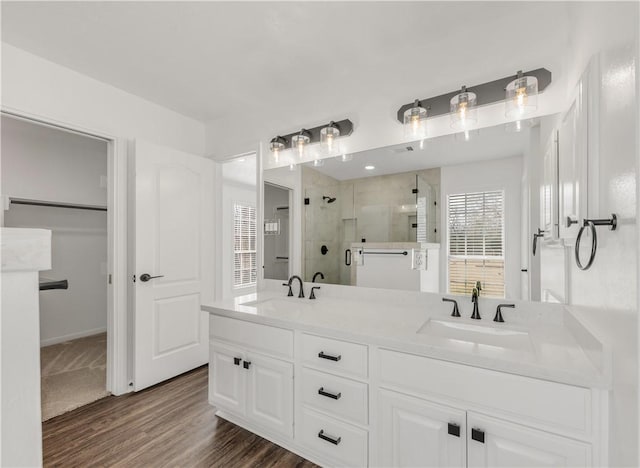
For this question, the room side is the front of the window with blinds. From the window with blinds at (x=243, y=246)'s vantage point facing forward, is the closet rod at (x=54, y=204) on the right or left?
on its right

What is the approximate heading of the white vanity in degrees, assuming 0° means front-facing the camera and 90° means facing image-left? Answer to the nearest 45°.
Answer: approximately 45°

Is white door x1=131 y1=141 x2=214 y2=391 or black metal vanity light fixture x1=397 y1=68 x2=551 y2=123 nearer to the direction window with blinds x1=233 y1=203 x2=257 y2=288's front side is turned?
the black metal vanity light fixture

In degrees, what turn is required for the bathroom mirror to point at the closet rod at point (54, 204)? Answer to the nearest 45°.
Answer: approximately 45° to its right

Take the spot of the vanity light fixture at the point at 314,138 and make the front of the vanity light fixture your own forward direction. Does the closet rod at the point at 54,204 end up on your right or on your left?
on your right

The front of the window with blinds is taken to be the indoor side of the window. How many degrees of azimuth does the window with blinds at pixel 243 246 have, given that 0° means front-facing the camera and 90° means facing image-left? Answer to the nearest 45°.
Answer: approximately 315°

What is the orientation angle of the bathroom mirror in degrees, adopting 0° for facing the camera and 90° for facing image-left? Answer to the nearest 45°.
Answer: approximately 45°
